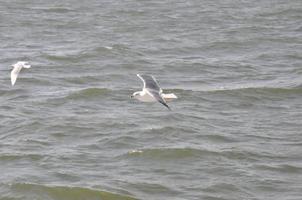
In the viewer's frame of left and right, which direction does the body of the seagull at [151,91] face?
facing to the left of the viewer
